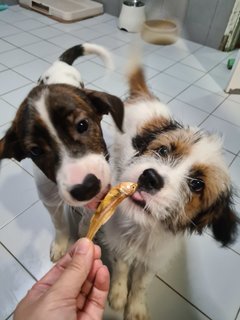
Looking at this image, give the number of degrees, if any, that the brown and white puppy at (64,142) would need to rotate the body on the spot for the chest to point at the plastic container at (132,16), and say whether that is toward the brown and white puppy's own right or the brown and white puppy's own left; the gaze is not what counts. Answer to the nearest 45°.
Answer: approximately 180°

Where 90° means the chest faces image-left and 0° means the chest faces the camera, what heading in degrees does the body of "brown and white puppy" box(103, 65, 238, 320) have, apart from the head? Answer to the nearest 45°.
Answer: approximately 0°

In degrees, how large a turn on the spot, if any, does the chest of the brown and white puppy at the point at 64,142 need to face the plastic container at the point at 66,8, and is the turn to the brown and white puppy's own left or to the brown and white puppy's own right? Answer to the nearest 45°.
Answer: approximately 180°

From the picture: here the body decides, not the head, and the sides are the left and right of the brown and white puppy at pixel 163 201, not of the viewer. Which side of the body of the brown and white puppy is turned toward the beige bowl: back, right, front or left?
back

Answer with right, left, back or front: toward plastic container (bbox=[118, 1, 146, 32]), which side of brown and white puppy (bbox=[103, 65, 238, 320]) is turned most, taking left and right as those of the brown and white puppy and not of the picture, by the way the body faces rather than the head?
back

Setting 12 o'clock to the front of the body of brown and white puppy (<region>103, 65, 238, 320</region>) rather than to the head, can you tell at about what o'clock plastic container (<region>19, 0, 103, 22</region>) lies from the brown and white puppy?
The plastic container is roughly at 5 o'clock from the brown and white puppy.

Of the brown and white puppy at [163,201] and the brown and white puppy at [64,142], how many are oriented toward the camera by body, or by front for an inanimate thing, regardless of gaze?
2
